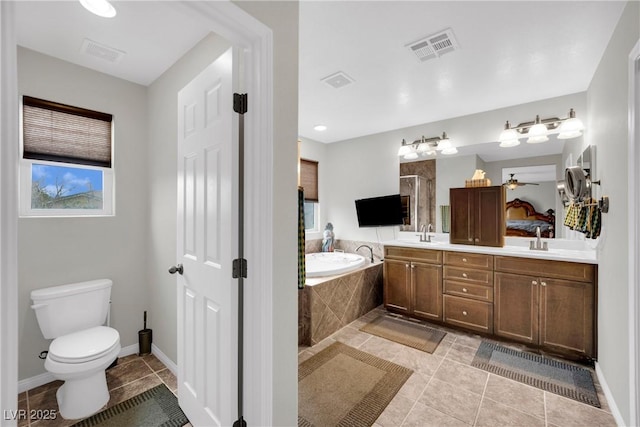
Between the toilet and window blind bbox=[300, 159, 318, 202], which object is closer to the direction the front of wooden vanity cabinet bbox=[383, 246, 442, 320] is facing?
the toilet

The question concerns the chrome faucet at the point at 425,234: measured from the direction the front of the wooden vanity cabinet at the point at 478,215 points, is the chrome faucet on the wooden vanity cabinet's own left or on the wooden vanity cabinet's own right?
on the wooden vanity cabinet's own right

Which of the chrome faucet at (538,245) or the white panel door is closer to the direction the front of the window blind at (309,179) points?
the chrome faucet

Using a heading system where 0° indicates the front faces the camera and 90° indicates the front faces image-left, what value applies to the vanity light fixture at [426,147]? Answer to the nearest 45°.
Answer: approximately 45°

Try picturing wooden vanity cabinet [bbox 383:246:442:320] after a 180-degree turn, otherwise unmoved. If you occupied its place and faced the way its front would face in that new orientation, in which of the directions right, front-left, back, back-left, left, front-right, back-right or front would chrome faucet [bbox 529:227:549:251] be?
front-right
